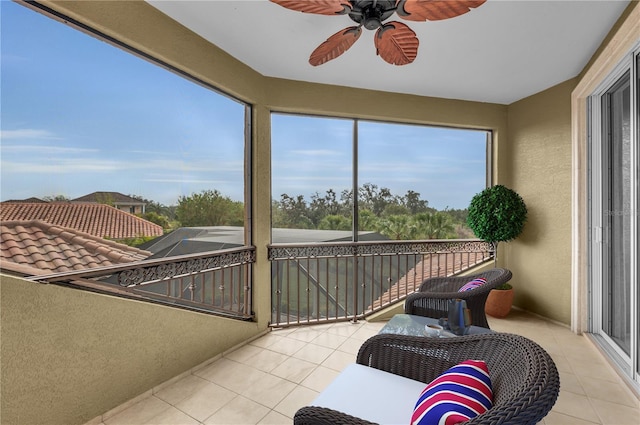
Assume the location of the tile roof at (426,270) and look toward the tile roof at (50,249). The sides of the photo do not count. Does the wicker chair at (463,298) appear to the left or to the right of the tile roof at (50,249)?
left

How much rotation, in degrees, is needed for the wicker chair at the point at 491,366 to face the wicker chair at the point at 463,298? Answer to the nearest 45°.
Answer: approximately 90° to its right

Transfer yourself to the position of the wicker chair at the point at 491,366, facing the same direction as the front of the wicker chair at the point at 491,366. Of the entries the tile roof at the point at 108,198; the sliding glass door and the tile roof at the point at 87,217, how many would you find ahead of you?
2

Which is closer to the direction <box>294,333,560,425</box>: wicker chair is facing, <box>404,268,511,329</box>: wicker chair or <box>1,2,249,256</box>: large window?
the large window

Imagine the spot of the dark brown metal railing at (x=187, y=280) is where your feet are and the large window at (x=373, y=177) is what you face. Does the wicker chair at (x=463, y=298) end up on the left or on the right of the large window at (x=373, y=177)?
right

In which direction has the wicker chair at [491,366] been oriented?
to the viewer's left

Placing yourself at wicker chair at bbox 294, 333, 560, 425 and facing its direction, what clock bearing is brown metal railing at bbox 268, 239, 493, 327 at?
The brown metal railing is roughly at 2 o'clock from the wicker chair.

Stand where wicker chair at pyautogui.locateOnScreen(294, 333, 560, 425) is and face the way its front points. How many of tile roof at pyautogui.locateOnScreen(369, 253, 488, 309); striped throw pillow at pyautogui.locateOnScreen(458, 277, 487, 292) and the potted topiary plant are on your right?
3

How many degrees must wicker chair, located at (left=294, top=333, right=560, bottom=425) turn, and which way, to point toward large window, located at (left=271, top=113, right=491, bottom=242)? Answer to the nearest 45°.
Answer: approximately 90° to its right

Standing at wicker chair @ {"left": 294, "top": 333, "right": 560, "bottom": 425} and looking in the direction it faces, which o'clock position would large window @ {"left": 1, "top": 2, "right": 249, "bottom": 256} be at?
The large window is roughly at 12 o'clock from the wicker chair.

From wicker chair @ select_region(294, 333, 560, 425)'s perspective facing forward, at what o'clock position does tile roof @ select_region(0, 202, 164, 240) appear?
The tile roof is roughly at 12 o'clock from the wicker chair.

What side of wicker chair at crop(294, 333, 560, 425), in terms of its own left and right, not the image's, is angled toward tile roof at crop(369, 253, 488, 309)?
right
